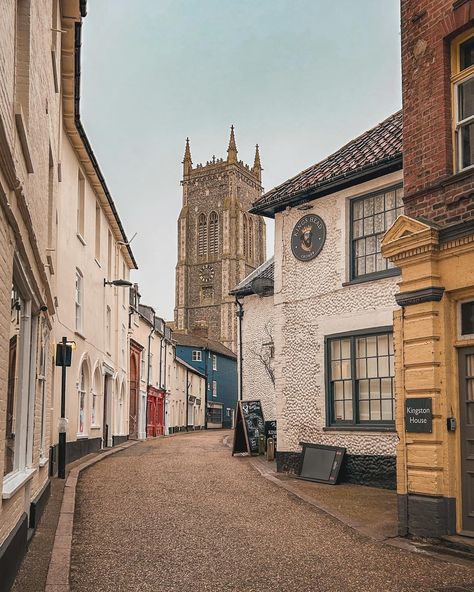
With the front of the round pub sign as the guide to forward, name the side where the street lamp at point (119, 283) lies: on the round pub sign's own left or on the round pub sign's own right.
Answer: on the round pub sign's own right

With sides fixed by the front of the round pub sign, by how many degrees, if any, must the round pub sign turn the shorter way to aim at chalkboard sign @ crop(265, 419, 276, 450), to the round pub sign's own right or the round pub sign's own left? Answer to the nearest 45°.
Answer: approximately 135° to the round pub sign's own right

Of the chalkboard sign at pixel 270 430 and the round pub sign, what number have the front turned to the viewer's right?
0

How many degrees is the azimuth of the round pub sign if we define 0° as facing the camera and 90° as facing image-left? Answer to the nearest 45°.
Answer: approximately 45°

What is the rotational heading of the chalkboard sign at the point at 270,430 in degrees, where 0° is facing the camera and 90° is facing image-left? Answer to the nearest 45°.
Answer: approximately 0°

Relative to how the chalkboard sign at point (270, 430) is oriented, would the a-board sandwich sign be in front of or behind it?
in front

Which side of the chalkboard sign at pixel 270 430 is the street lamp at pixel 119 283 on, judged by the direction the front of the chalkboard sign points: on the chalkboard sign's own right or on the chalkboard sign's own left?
on the chalkboard sign's own right

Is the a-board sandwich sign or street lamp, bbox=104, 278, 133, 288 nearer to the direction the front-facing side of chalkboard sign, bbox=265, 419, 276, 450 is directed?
the a-board sandwich sign
